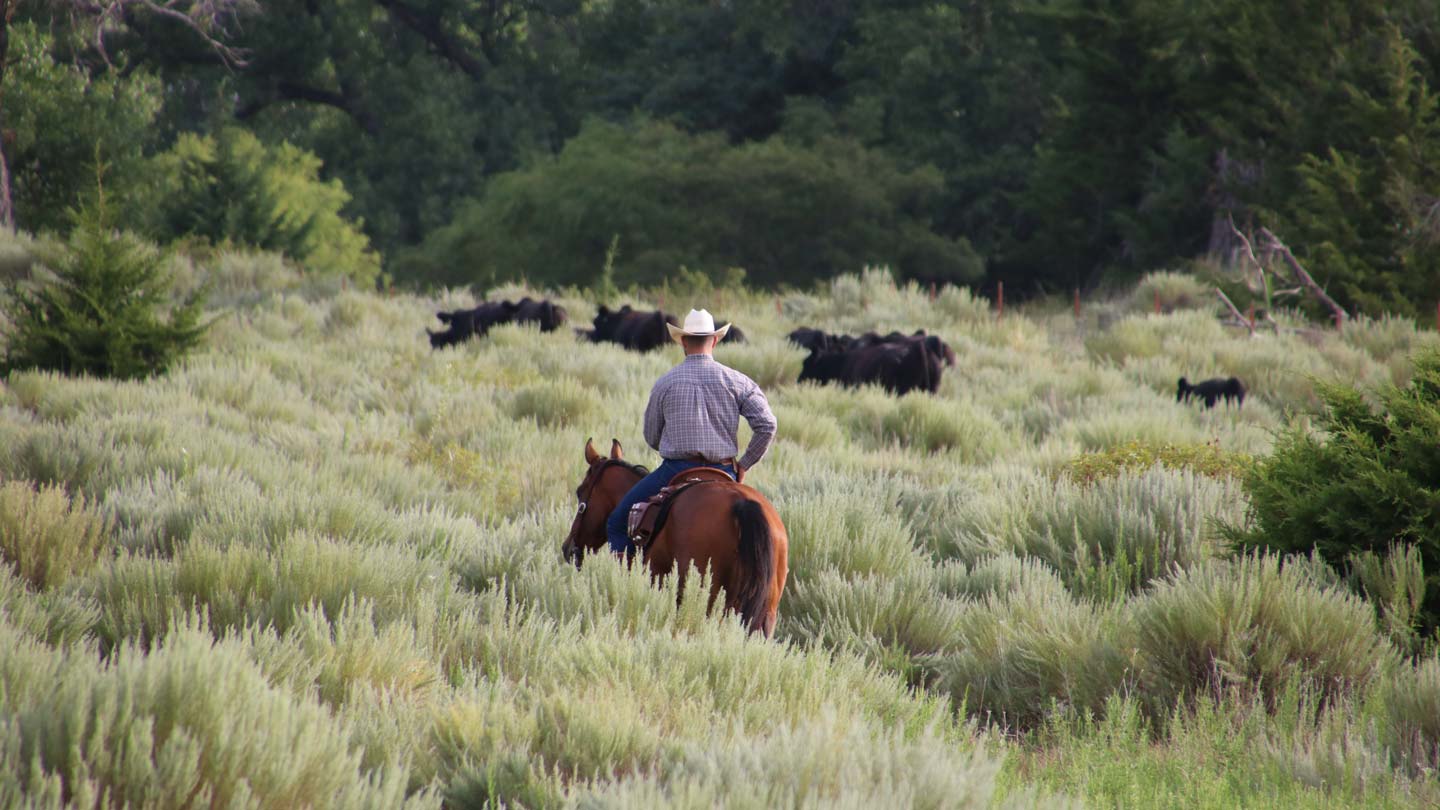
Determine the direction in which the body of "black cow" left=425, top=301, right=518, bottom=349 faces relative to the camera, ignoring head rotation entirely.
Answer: to the viewer's left

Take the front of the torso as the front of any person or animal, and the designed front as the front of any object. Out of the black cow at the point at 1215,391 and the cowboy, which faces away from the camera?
the cowboy

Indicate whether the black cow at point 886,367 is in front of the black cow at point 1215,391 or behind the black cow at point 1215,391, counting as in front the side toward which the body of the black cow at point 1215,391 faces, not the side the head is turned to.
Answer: in front

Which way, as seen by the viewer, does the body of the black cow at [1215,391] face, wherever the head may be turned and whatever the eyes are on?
to the viewer's left

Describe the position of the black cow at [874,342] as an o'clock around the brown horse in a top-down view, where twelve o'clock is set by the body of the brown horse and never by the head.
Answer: The black cow is roughly at 2 o'clock from the brown horse.

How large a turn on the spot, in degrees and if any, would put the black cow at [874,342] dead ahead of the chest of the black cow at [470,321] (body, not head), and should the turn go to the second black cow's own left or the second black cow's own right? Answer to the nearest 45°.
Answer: approximately 135° to the second black cow's own left

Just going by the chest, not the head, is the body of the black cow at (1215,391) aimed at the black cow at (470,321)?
yes

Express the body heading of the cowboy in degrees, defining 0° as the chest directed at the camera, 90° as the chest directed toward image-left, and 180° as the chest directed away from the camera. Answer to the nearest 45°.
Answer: approximately 180°

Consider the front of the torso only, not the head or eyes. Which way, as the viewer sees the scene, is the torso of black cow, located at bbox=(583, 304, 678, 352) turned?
to the viewer's left

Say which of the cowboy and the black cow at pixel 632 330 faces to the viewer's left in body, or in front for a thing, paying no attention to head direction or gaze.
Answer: the black cow

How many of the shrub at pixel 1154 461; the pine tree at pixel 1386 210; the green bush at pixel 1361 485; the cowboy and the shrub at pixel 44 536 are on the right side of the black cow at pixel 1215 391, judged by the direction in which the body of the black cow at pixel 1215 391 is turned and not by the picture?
1

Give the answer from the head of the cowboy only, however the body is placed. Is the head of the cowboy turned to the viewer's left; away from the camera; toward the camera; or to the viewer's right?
away from the camera

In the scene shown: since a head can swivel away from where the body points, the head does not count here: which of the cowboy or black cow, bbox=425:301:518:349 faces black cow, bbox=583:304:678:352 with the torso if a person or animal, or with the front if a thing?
the cowboy

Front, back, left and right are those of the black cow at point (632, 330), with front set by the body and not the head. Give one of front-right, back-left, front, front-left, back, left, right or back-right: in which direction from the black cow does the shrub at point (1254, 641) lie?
left
